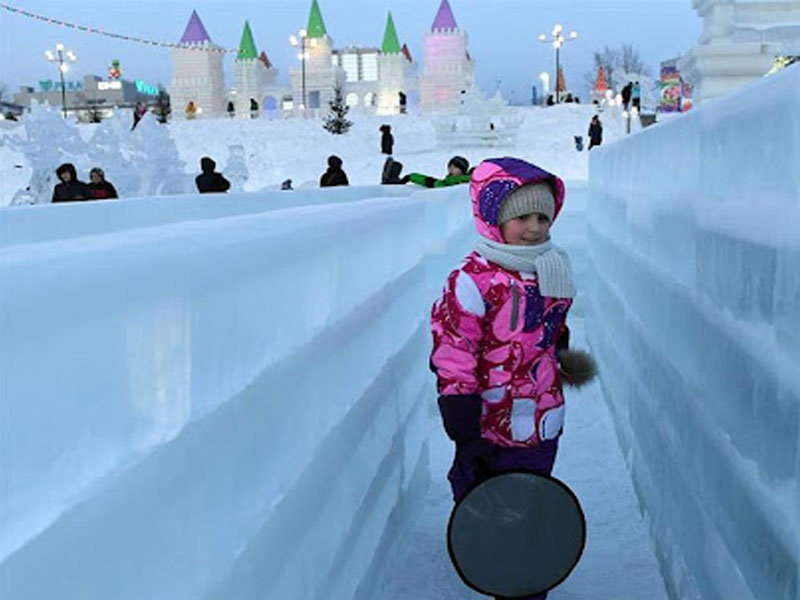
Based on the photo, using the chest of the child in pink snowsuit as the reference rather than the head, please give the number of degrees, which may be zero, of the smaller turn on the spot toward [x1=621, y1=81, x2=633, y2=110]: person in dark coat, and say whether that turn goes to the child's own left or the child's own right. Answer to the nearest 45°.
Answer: approximately 135° to the child's own left

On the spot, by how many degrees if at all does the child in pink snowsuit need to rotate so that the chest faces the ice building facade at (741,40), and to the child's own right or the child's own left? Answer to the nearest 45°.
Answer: approximately 135° to the child's own left

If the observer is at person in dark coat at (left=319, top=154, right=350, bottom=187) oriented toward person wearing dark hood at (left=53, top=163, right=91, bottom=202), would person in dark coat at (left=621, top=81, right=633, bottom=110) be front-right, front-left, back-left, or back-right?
back-right

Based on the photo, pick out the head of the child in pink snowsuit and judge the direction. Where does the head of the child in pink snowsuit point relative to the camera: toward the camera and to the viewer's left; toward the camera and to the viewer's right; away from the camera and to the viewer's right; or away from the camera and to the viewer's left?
toward the camera and to the viewer's right

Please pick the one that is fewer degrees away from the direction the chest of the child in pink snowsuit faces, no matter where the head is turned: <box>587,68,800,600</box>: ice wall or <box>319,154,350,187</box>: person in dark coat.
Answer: the ice wall

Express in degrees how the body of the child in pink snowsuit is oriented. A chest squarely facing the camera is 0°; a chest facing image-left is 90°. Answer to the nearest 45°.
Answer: approximately 315°

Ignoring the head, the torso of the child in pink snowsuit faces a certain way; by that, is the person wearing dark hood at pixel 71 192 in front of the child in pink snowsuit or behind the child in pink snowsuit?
behind

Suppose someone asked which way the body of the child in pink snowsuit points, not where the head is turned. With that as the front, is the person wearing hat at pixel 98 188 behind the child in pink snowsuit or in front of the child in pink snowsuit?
behind
